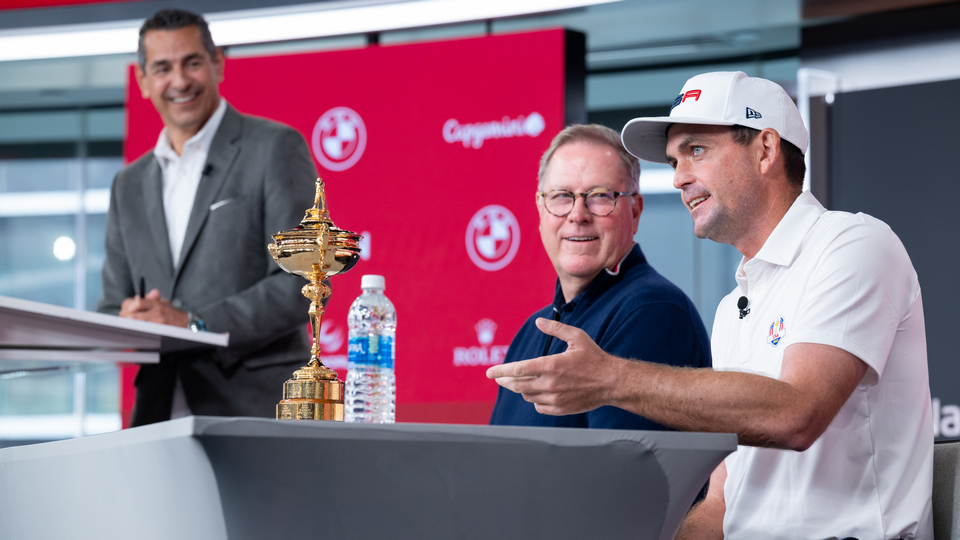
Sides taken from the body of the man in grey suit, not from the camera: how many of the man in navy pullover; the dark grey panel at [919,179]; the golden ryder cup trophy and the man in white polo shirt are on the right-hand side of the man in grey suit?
0

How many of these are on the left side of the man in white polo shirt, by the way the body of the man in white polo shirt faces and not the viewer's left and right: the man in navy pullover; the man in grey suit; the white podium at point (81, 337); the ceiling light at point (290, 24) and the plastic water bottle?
0

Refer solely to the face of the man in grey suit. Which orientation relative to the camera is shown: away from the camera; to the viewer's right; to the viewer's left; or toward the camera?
toward the camera

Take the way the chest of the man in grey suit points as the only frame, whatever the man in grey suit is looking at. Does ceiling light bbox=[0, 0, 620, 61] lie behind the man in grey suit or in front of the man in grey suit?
behind

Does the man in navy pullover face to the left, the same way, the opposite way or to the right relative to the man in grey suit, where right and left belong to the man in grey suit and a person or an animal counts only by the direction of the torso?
the same way

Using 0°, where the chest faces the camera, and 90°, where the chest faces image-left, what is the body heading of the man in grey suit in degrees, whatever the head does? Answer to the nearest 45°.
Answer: approximately 45°

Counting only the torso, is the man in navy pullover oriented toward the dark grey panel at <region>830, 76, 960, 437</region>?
no

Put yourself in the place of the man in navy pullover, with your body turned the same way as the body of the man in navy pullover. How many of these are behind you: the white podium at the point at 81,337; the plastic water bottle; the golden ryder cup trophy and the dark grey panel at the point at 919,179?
1

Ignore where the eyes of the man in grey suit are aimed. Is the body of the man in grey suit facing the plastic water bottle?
no

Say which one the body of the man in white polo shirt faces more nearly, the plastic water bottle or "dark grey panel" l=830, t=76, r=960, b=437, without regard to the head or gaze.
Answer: the plastic water bottle

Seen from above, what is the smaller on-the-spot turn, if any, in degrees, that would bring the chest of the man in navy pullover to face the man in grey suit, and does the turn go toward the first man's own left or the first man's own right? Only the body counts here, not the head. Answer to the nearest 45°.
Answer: approximately 45° to the first man's own right

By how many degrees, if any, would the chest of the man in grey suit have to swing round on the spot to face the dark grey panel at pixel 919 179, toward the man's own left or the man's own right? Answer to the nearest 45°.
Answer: approximately 135° to the man's own left

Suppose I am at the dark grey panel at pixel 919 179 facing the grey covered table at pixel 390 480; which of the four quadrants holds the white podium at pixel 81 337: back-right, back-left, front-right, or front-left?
front-right

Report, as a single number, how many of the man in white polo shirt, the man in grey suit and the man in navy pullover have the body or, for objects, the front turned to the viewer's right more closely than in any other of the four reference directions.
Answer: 0

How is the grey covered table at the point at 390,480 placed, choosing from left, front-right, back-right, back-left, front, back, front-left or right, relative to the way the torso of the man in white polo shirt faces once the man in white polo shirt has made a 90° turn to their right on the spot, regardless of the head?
left
